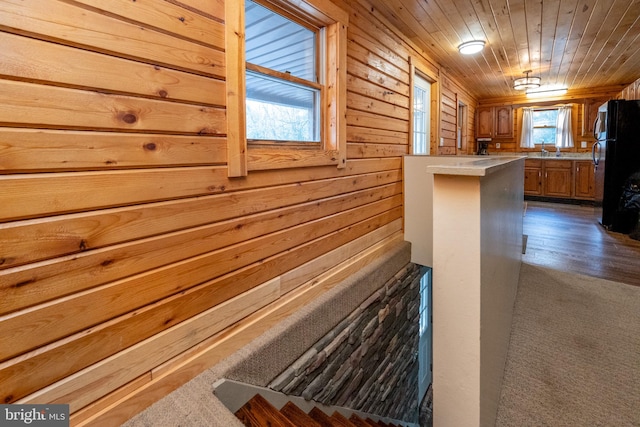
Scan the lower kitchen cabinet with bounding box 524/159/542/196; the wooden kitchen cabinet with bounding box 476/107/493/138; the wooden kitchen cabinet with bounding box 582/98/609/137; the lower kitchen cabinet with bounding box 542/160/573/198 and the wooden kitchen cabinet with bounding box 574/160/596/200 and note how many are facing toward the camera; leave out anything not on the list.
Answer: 5

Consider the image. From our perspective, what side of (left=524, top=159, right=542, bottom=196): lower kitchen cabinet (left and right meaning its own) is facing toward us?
front

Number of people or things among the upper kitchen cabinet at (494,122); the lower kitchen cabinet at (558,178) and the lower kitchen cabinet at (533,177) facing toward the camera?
3

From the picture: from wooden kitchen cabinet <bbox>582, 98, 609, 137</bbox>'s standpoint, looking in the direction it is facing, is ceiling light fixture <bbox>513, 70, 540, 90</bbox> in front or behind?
in front

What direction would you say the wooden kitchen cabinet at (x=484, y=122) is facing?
toward the camera

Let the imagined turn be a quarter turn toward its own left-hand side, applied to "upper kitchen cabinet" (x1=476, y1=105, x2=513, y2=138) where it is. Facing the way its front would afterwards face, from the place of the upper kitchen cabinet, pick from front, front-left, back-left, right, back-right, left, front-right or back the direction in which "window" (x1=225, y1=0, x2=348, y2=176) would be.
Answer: right

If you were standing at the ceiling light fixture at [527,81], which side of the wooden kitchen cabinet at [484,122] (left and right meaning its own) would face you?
front

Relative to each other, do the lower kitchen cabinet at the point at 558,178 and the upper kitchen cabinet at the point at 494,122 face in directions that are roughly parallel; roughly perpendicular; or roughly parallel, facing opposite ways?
roughly parallel

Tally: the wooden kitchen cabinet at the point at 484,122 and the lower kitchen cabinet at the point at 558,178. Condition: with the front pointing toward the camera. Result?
2

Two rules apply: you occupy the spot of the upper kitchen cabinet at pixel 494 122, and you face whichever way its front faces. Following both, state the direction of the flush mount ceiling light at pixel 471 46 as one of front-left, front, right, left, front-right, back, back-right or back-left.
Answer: front

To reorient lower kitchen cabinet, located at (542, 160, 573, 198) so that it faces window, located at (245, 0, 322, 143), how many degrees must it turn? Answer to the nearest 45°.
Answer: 0° — it already faces it

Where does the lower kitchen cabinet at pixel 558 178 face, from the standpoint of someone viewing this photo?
facing the viewer

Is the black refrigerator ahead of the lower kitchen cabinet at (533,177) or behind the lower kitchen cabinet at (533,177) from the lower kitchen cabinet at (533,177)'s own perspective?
ahead
